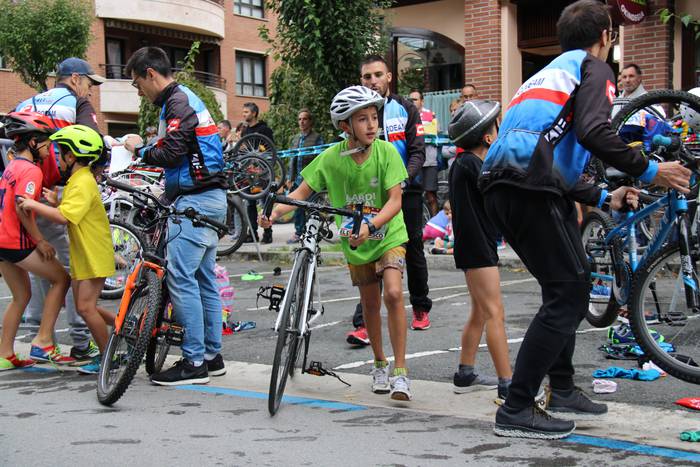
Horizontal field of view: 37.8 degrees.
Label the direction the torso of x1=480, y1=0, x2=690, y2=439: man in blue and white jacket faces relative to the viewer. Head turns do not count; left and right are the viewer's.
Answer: facing away from the viewer and to the right of the viewer

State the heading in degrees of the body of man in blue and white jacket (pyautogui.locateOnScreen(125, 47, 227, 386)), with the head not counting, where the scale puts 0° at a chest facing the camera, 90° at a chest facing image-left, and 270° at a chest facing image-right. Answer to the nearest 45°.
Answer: approximately 90°

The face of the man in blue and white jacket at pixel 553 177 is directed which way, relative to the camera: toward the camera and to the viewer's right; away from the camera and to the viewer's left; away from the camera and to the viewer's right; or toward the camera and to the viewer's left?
away from the camera and to the viewer's right

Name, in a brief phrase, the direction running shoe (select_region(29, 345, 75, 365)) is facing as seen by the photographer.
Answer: facing to the right of the viewer

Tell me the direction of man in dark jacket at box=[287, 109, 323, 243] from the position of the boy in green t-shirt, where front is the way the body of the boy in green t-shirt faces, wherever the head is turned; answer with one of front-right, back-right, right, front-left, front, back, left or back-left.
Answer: back

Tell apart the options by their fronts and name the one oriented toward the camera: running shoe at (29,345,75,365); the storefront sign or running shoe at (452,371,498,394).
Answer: the storefront sign

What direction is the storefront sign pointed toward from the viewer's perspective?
toward the camera

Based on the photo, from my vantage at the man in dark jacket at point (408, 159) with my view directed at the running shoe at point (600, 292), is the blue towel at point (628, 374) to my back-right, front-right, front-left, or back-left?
front-right

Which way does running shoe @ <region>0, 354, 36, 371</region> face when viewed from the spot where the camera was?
facing to the right of the viewer

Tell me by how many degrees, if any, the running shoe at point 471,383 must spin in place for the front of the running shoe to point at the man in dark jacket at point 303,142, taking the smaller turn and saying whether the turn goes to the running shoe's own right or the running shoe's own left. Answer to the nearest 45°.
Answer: approximately 90° to the running shoe's own left

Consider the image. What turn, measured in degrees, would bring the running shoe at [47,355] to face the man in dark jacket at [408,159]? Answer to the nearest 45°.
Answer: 0° — it already faces them
